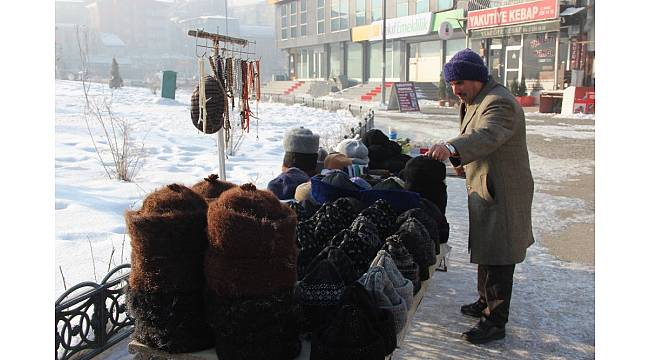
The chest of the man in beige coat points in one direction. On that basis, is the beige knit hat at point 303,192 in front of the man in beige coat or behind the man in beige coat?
in front

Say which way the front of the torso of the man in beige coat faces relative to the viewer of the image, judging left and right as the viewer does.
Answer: facing to the left of the viewer

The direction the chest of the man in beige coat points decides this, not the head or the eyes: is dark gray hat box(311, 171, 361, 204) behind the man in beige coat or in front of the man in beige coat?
in front

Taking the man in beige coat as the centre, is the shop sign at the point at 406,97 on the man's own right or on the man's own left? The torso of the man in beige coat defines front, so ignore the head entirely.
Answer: on the man's own right

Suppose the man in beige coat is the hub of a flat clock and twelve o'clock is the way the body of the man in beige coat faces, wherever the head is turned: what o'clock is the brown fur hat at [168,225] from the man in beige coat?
The brown fur hat is roughly at 10 o'clock from the man in beige coat.
